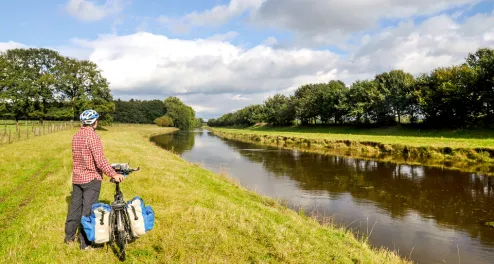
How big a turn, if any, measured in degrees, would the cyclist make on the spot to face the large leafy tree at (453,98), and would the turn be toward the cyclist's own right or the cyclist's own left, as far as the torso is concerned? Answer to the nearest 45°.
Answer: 0° — they already face it

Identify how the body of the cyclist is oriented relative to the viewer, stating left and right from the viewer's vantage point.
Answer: facing away from the viewer and to the right of the viewer

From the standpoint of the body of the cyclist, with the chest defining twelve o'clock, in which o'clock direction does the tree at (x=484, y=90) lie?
The tree is roughly at 1 o'clock from the cyclist.
